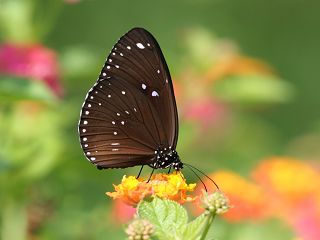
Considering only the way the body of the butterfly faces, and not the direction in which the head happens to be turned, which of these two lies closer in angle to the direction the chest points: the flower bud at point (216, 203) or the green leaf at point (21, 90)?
the flower bud

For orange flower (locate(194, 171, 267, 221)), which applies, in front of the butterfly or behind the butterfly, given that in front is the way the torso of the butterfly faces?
in front

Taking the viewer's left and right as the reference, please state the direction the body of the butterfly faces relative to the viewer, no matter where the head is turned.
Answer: facing to the right of the viewer

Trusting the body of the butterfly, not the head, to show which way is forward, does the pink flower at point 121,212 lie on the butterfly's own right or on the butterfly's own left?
on the butterfly's own left

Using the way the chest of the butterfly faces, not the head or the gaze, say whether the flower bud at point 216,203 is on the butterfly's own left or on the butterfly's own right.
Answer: on the butterfly's own right

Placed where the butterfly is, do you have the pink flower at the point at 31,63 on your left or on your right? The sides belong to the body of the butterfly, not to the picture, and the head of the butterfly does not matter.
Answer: on your left

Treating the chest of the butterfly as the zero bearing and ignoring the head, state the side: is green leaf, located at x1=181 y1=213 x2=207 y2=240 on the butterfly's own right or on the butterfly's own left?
on the butterfly's own right
